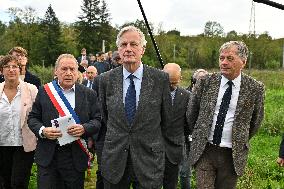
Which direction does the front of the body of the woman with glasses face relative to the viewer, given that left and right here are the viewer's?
facing the viewer

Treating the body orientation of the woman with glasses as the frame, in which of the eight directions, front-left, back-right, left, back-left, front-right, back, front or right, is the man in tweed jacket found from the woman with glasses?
front-left

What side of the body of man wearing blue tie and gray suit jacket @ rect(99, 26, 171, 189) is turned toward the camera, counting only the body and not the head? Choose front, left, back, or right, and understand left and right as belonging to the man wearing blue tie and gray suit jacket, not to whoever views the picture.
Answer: front

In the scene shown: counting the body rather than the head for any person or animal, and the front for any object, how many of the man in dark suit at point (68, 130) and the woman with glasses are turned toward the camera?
2

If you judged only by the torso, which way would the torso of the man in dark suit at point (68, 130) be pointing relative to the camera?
toward the camera

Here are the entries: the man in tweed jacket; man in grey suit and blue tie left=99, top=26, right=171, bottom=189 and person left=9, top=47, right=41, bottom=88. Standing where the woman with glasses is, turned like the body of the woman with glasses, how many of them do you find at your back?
1

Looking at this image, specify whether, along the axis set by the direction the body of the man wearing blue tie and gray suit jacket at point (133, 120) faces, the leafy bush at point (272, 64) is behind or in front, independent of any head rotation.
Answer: behind

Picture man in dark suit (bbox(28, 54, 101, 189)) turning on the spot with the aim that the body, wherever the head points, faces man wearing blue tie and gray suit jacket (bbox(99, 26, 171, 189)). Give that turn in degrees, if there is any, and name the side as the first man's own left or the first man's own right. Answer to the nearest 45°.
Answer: approximately 45° to the first man's own left

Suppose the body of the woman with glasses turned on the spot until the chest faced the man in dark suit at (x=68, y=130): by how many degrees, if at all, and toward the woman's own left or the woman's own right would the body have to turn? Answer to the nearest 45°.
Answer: approximately 45° to the woman's own left

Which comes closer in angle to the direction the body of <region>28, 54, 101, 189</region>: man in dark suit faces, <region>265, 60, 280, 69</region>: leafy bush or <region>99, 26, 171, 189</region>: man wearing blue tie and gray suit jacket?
the man wearing blue tie and gray suit jacket
